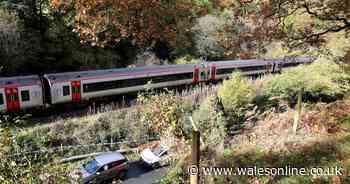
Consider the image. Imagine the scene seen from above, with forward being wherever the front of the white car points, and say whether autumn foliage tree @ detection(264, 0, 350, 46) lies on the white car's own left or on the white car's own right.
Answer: on the white car's own left

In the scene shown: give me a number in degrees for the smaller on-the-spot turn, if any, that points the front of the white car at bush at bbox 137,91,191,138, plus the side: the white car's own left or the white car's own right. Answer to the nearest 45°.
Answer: approximately 135° to the white car's own right
